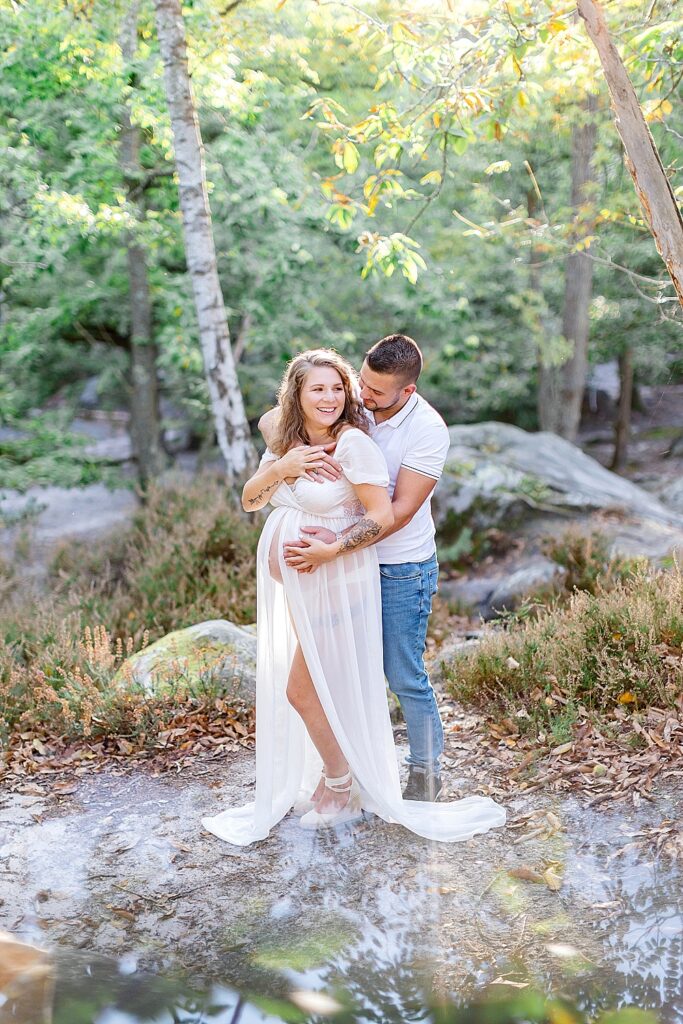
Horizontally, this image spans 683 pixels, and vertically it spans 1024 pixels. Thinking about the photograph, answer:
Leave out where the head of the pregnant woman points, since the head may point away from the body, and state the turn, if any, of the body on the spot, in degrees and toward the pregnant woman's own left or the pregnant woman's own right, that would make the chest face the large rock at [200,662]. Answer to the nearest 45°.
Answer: approximately 90° to the pregnant woman's own right

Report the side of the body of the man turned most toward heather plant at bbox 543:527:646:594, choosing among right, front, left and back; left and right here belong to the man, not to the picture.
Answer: back

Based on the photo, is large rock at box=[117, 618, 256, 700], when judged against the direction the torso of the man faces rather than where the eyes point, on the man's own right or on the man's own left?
on the man's own right

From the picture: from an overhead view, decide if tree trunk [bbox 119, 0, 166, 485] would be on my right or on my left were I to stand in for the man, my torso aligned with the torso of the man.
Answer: on my right

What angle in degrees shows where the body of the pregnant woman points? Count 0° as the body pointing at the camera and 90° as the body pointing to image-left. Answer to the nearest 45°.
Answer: approximately 45°

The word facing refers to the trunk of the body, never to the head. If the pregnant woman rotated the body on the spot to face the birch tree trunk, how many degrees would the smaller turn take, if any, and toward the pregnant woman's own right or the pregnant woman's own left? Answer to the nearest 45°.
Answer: approximately 135° to the pregnant woman's own right

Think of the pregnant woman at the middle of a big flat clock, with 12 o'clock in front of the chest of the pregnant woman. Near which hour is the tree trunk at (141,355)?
The tree trunk is roughly at 4 o'clock from the pregnant woman.
